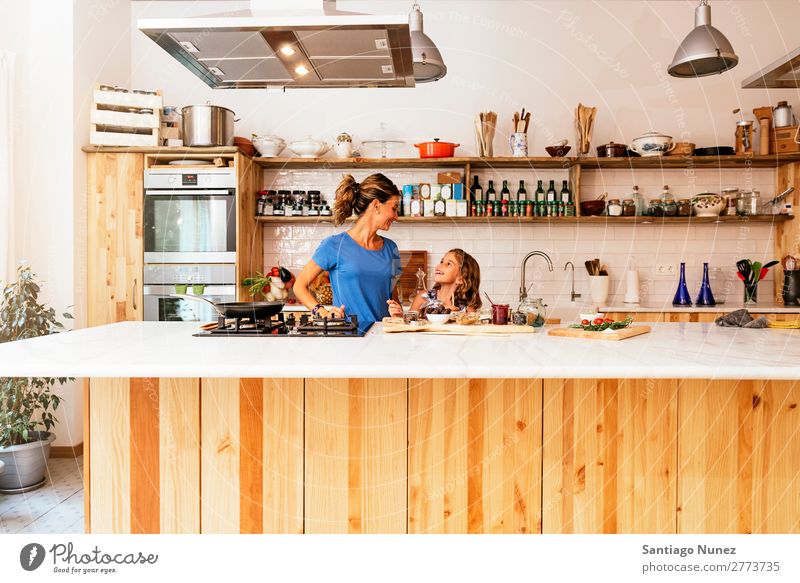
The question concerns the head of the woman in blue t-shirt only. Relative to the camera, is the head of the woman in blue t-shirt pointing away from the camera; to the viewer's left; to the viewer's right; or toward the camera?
to the viewer's right

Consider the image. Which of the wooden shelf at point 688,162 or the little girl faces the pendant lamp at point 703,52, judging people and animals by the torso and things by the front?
the wooden shelf

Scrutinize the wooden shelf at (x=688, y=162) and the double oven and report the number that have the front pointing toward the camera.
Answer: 2

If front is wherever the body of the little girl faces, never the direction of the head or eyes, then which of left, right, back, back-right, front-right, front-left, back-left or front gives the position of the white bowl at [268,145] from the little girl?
right

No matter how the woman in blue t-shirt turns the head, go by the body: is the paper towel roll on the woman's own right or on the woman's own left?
on the woman's own left

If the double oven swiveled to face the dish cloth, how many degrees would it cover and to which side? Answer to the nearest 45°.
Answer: approximately 45° to its left

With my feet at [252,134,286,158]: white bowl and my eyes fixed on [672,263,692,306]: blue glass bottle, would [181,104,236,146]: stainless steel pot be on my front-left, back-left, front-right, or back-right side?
back-right

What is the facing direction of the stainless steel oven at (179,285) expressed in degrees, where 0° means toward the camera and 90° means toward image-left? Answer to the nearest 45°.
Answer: approximately 0°

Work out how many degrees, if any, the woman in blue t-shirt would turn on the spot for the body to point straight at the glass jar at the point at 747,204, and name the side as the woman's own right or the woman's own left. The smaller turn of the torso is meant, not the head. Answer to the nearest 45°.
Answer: approximately 90° to the woman's own left

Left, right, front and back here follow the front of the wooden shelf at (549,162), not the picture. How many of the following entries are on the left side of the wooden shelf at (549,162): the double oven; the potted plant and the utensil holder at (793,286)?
1

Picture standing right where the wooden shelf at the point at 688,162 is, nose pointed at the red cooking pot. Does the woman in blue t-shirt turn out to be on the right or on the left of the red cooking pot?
left

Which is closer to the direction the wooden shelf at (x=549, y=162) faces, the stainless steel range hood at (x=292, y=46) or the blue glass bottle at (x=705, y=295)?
the stainless steel range hood
